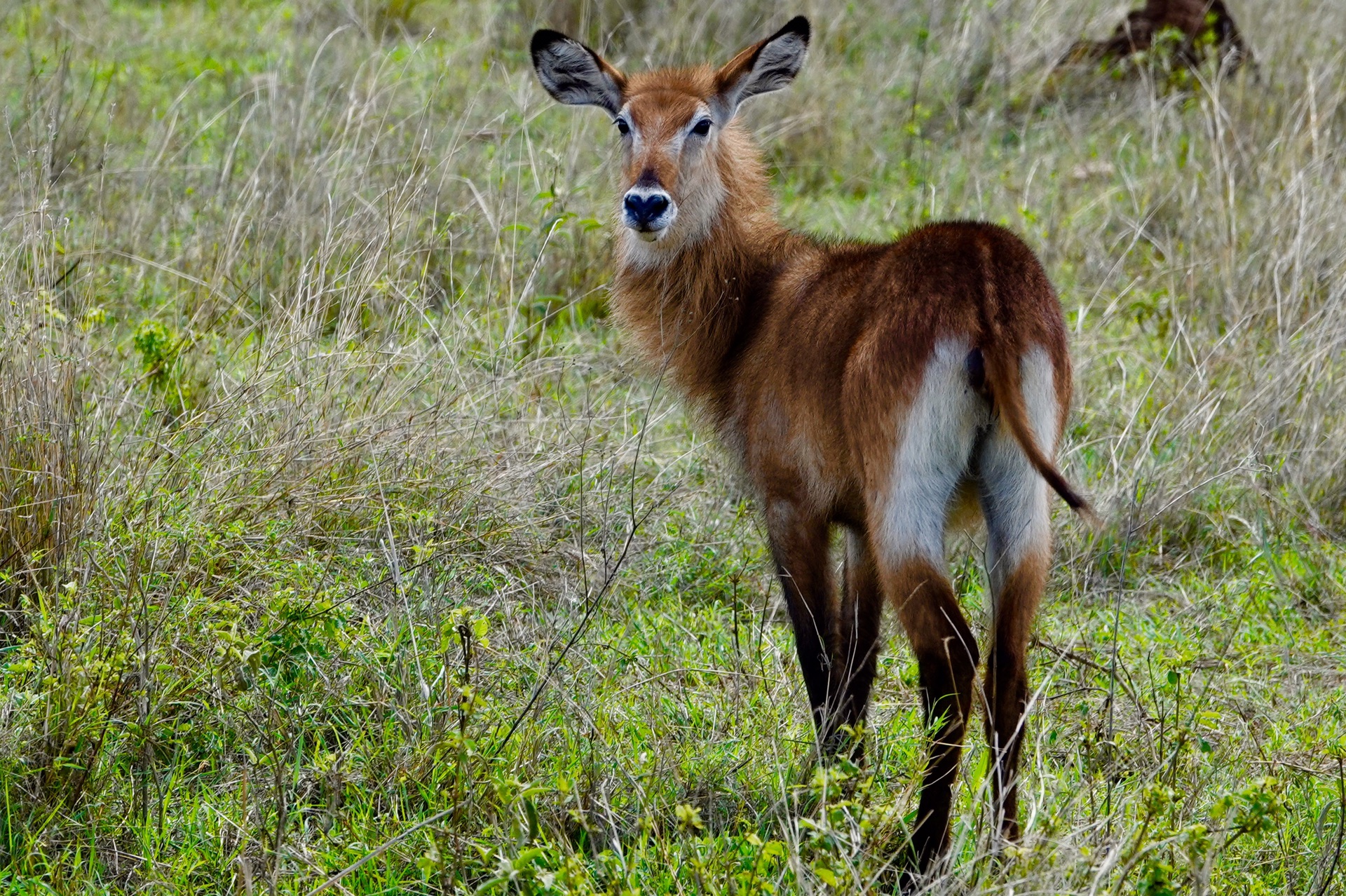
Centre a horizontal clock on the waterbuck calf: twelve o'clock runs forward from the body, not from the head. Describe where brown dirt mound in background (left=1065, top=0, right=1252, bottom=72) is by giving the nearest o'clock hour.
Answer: The brown dirt mound in background is roughly at 2 o'clock from the waterbuck calf.

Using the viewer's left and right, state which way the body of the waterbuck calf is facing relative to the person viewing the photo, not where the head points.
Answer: facing away from the viewer and to the left of the viewer
